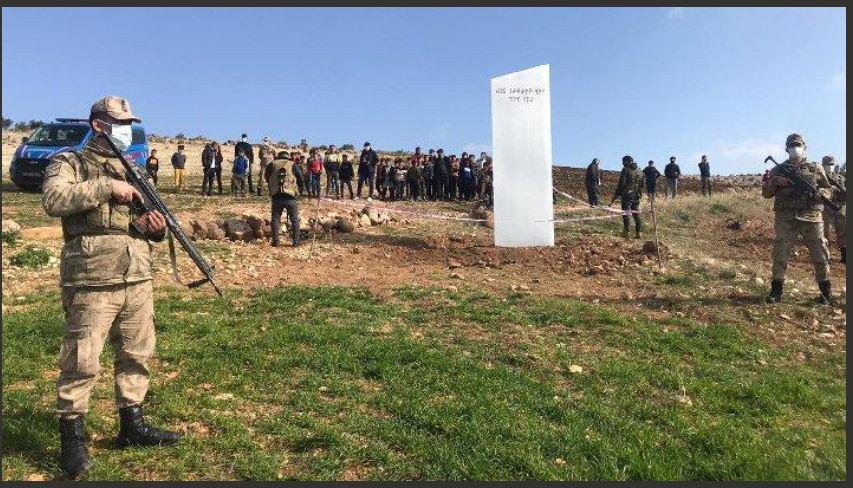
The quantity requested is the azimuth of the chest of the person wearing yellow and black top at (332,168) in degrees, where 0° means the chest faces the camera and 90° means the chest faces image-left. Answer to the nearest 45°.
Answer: approximately 0°

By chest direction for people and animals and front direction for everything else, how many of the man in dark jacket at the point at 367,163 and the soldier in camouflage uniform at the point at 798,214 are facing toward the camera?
2

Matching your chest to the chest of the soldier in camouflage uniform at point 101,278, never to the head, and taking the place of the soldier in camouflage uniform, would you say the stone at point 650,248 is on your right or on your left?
on your left

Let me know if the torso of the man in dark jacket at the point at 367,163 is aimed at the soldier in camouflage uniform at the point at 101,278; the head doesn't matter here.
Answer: yes

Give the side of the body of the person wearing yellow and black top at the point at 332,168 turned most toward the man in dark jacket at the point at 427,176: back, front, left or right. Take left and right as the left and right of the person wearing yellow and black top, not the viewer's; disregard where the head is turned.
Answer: left

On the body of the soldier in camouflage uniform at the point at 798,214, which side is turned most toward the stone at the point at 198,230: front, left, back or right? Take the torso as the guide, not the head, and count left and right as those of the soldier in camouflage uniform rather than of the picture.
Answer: right

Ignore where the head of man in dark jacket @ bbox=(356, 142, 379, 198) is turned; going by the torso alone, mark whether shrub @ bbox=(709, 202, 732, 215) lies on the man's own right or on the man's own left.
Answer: on the man's own left
